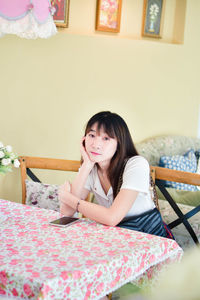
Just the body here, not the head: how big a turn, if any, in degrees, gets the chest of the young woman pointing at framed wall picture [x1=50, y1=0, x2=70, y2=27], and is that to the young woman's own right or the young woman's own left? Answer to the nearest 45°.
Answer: approximately 135° to the young woman's own right

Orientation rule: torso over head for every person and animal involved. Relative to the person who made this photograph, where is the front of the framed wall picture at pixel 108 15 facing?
facing the viewer

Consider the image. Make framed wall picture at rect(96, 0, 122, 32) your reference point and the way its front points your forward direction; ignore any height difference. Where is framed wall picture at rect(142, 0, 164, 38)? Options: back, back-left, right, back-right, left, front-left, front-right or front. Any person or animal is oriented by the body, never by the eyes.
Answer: back-left

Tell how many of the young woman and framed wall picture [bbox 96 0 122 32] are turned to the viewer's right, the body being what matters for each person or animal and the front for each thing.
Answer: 0

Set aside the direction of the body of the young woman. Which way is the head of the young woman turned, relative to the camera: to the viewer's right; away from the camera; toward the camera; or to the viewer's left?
toward the camera

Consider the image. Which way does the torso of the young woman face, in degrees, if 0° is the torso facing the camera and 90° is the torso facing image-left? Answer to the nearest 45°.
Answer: approximately 45°

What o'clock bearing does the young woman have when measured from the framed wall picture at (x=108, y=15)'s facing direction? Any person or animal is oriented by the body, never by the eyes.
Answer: The young woman is roughly at 12 o'clock from the framed wall picture.
